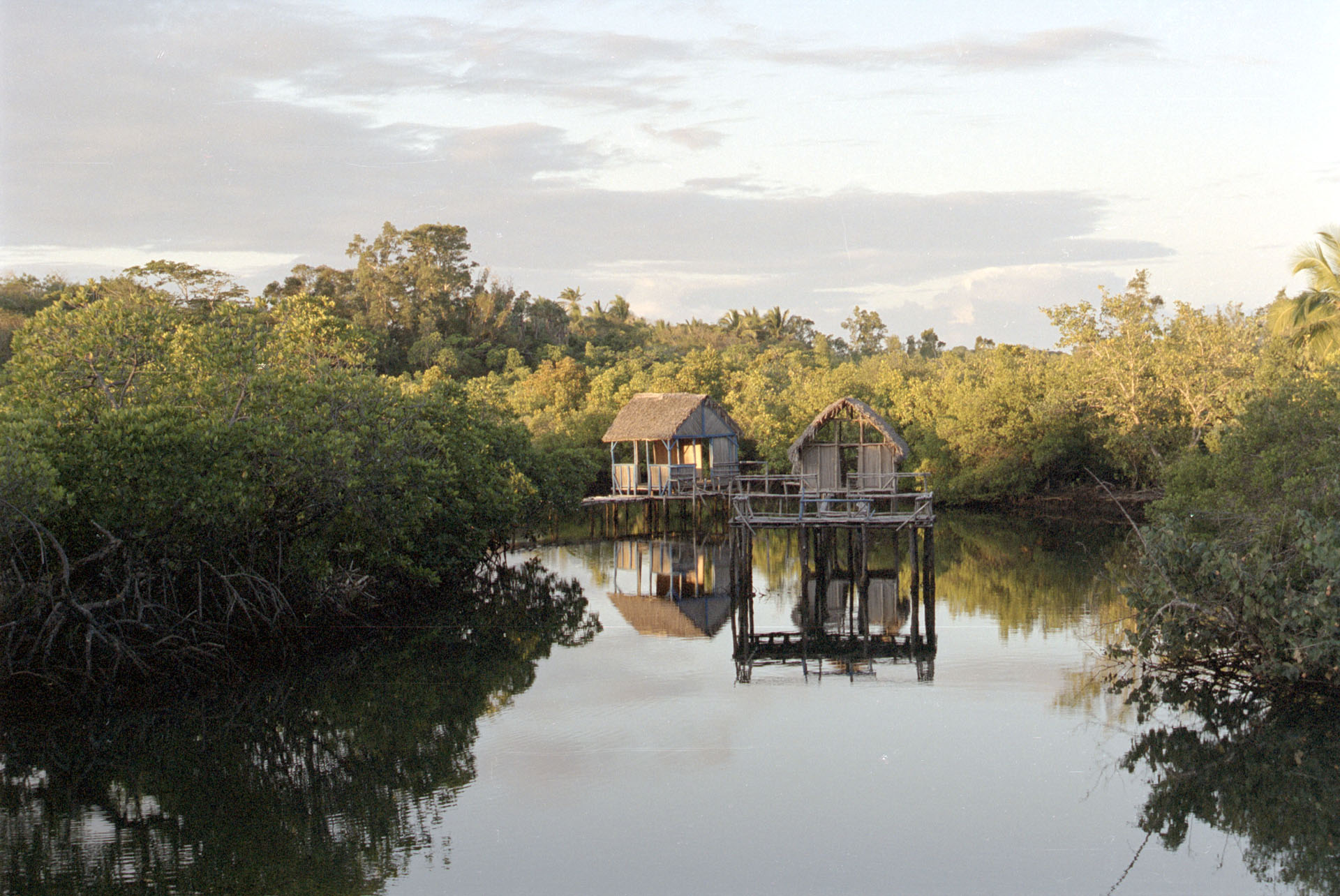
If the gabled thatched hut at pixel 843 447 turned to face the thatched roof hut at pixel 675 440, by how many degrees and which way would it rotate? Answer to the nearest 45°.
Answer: approximately 135° to its right

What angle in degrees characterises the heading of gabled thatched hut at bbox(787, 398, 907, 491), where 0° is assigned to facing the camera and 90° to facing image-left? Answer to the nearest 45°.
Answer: approximately 0°

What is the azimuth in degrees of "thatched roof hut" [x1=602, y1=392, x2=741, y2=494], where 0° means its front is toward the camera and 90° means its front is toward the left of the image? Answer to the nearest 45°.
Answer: approximately 315°
